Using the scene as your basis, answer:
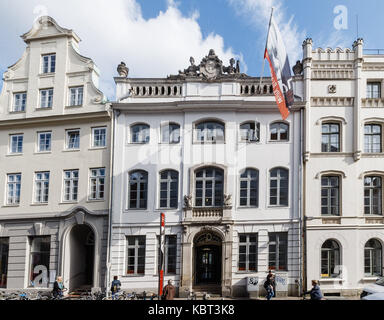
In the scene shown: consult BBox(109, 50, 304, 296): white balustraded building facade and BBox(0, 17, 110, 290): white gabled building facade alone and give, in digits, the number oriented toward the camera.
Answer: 2

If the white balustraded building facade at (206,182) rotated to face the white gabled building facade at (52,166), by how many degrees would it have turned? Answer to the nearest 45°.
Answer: approximately 90° to its right

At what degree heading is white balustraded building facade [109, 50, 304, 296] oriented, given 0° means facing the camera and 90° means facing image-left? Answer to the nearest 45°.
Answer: approximately 0°

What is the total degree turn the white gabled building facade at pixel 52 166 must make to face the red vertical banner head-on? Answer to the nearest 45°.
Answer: approximately 45° to its left

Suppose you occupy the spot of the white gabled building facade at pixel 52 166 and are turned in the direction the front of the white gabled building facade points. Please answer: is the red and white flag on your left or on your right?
on your left

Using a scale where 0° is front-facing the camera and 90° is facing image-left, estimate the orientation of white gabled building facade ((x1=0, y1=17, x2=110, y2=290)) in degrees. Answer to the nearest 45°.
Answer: approximately 0°
